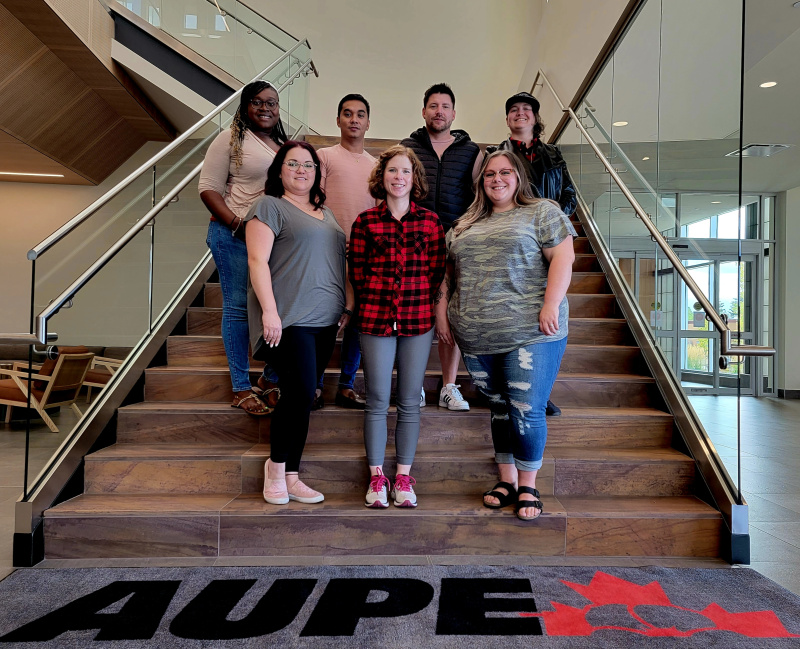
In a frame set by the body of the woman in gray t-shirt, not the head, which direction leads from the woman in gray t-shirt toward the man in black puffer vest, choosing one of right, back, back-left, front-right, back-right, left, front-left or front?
left

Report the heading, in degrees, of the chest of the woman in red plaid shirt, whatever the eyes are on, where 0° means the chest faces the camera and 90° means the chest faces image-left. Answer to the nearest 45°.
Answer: approximately 0°

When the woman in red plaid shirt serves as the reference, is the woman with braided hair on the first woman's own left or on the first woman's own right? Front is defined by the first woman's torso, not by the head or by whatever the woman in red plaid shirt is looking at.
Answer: on the first woman's own right

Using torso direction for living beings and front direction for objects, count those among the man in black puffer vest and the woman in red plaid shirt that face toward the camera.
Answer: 2

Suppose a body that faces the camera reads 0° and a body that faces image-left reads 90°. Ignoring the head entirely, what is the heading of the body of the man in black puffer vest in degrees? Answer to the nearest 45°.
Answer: approximately 0°

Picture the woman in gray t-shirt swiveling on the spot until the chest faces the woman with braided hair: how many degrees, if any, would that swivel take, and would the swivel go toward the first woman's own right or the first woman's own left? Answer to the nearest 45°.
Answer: approximately 180°

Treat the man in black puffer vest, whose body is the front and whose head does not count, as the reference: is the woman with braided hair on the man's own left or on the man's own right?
on the man's own right
